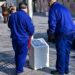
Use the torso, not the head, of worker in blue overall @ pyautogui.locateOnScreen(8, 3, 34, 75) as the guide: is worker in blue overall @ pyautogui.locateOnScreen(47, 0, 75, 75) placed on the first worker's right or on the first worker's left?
on the first worker's right

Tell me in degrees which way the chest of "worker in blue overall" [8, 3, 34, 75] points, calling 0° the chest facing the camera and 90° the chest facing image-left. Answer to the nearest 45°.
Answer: approximately 225°

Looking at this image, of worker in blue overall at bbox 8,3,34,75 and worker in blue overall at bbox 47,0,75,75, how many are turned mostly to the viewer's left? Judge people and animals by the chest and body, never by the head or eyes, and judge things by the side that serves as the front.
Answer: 1

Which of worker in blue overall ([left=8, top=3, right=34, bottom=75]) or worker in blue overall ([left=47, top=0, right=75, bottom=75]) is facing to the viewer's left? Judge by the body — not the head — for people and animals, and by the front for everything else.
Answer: worker in blue overall ([left=47, top=0, right=75, bottom=75])

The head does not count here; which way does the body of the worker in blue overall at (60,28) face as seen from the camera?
to the viewer's left

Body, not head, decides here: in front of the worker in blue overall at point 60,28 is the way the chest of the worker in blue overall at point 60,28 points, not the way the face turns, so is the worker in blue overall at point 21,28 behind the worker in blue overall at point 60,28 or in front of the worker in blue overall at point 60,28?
in front
